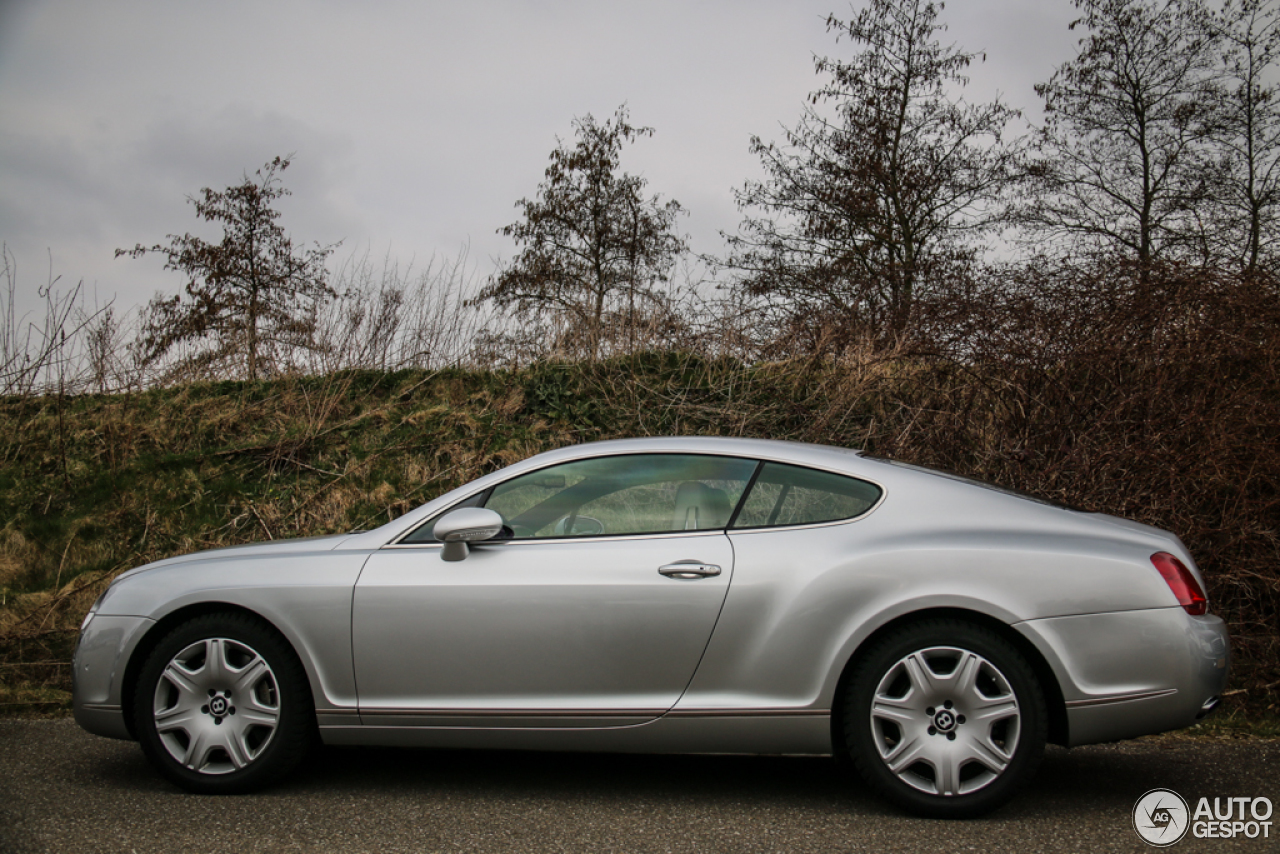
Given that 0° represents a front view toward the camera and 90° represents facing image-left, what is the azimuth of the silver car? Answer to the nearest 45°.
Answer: approximately 90°
